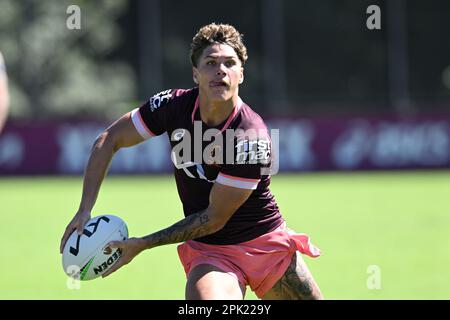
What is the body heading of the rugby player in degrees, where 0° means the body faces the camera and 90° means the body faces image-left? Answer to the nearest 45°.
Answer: approximately 45°
